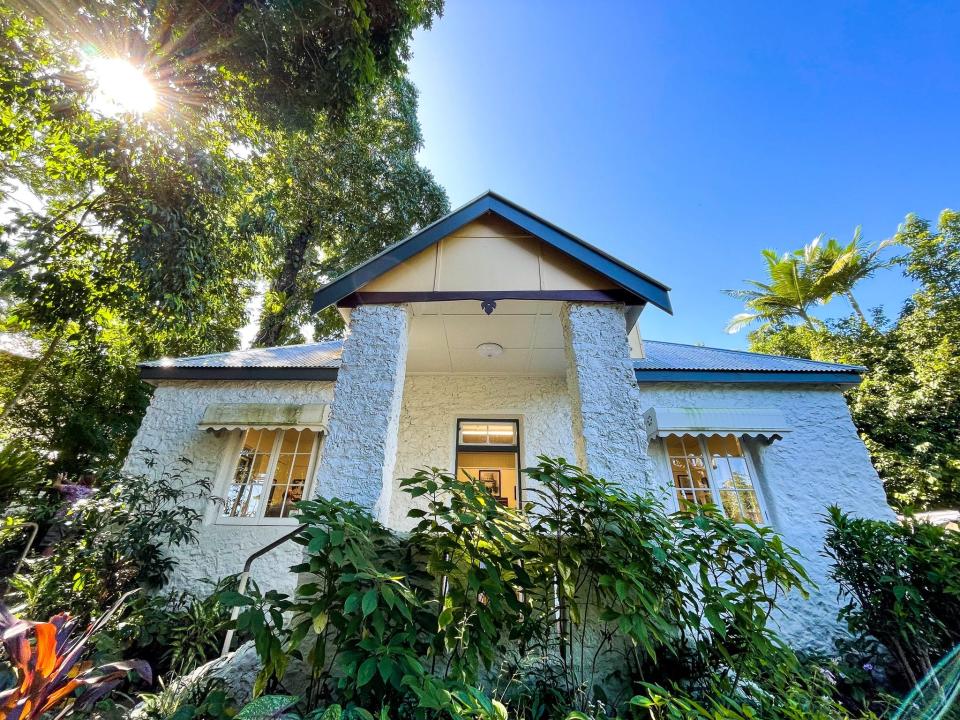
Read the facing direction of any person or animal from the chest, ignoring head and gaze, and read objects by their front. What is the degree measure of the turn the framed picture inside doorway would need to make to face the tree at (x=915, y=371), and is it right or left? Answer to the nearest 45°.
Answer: approximately 90° to its left

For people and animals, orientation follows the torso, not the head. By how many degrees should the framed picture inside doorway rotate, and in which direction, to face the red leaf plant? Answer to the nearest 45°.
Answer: approximately 45° to its right

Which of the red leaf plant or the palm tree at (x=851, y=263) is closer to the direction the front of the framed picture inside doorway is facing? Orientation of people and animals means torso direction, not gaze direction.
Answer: the red leaf plant

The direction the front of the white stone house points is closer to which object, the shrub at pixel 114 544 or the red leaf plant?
the red leaf plant

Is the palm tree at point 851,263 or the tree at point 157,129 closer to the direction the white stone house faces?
the tree

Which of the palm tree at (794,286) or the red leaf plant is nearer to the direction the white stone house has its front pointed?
the red leaf plant

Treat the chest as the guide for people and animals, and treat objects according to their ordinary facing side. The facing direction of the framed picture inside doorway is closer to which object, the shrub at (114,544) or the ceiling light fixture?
the ceiling light fixture

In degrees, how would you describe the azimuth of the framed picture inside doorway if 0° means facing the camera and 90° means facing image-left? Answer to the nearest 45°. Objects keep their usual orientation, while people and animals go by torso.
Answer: approximately 0°

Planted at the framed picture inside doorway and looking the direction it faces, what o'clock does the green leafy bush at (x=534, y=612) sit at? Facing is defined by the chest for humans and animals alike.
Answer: The green leafy bush is roughly at 12 o'clock from the framed picture inside doorway.

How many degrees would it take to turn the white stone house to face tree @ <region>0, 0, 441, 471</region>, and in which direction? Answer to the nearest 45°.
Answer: approximately 90° to its right
